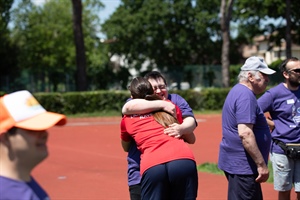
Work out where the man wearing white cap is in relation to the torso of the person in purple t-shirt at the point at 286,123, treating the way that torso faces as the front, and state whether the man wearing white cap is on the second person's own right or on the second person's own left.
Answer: on the second person's own right

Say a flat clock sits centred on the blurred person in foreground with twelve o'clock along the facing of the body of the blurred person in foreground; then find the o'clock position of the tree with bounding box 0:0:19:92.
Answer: The tree is roughly at 9 o'clock from the blurred person in foreground.

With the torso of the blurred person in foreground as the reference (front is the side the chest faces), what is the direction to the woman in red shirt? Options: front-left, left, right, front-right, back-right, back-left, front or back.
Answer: front-left

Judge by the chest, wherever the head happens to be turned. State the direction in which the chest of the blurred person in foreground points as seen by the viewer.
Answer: to the viewer's right
